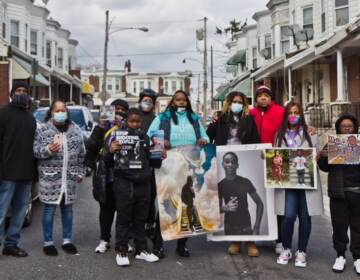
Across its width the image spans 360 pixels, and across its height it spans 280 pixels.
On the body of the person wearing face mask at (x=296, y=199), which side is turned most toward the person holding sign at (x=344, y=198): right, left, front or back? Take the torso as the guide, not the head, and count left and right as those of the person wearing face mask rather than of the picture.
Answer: left

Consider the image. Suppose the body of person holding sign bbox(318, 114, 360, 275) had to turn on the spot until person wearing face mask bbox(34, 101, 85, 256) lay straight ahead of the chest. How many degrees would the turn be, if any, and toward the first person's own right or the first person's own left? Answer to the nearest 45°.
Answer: approximately 90° to the first person's own right

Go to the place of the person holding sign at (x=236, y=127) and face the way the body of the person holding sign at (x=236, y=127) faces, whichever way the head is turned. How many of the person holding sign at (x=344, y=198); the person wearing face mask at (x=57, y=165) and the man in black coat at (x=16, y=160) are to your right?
2

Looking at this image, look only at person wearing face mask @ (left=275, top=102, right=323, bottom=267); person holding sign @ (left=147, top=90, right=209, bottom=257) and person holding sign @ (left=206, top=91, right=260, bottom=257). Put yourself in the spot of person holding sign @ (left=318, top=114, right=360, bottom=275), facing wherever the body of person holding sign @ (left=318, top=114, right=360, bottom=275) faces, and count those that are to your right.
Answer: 3

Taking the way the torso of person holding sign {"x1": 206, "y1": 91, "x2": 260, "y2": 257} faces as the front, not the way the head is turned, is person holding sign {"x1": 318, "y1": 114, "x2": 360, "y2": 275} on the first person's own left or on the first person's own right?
on the first person's own left

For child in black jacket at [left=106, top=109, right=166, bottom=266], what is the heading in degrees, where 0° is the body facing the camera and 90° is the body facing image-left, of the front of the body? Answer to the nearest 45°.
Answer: approximately 0°
